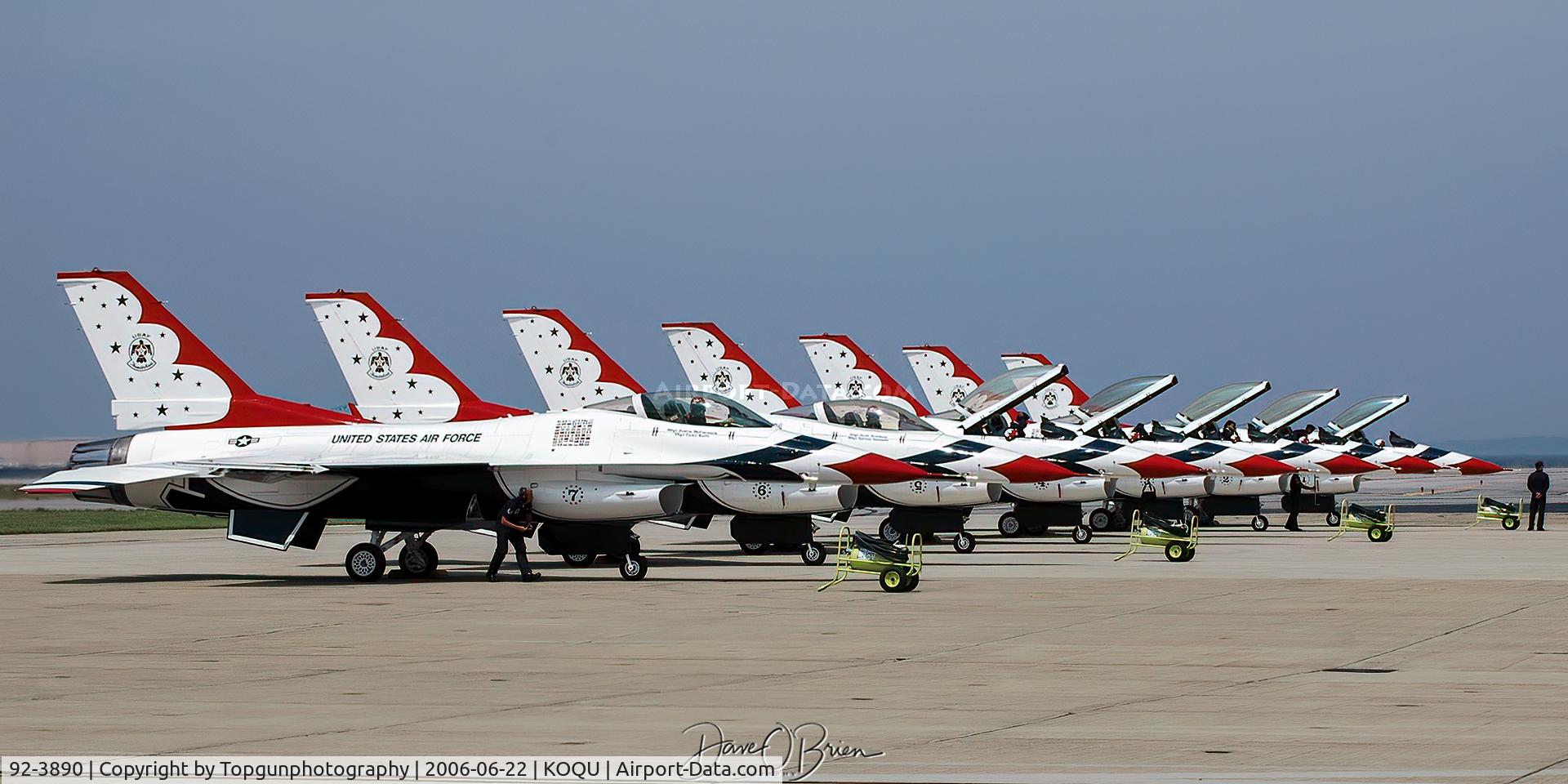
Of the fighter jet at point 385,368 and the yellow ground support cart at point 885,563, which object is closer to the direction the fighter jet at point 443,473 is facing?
the yellow ground support cart

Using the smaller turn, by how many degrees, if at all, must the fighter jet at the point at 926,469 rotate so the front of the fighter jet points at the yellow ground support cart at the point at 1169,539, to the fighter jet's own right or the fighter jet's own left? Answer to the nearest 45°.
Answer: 0° — it already faces it

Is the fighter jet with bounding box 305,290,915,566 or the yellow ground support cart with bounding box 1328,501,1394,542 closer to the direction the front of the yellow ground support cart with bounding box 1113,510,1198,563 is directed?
the fighter jet

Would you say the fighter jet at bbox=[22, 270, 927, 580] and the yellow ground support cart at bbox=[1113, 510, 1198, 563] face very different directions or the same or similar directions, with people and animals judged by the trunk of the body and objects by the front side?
very different directions

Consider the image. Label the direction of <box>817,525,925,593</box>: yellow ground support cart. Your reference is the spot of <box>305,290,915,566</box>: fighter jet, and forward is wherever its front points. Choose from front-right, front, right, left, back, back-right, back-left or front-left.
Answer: front-right

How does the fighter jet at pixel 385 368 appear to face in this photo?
to the viewer's right

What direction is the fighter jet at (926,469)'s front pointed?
to the viewer's right

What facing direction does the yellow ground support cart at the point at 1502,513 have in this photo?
to the viewer's left

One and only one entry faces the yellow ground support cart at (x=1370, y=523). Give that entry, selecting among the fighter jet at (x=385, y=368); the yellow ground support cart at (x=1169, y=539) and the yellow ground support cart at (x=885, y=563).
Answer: the fighter jet

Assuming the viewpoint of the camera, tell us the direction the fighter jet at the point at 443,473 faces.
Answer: facing to the right of the viewer

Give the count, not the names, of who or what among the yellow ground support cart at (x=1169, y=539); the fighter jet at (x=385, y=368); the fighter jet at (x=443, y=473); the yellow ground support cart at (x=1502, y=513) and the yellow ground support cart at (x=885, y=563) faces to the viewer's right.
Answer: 2

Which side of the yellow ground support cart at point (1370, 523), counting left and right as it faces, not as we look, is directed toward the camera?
left
